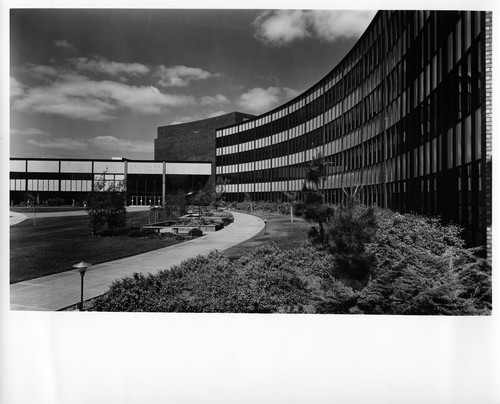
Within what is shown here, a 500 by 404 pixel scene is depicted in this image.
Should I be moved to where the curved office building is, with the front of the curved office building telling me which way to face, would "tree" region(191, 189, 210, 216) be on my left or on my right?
on my right

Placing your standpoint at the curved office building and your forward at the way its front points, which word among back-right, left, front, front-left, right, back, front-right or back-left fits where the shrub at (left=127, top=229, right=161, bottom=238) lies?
front-right

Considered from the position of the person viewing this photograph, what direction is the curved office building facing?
facing the viewer and to the left of the viewer

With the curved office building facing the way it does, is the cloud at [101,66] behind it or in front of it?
in front

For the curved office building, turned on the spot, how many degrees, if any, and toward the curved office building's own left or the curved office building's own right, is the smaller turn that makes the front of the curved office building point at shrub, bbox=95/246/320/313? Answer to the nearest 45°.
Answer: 0° — it already faces it

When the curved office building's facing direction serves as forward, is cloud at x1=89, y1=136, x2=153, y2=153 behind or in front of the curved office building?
in front
